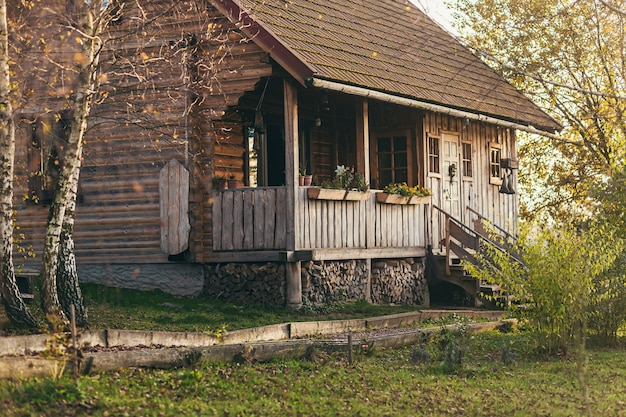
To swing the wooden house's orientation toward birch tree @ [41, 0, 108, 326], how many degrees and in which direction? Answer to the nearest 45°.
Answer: approximately 90° to its right

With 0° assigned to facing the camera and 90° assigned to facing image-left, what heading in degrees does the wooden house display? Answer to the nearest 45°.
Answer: approximately 315°

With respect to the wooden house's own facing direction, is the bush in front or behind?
in front

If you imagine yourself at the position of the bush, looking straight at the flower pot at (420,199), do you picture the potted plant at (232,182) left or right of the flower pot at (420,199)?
left

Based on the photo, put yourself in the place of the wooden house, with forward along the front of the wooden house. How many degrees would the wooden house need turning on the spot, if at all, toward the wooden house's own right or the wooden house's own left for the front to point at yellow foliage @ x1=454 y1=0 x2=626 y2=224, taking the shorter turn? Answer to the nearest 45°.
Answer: approximately 90° to the wooden house's own left

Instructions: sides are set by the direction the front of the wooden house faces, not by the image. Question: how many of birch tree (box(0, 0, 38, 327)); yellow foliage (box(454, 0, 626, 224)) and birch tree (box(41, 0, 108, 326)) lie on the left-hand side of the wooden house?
1
